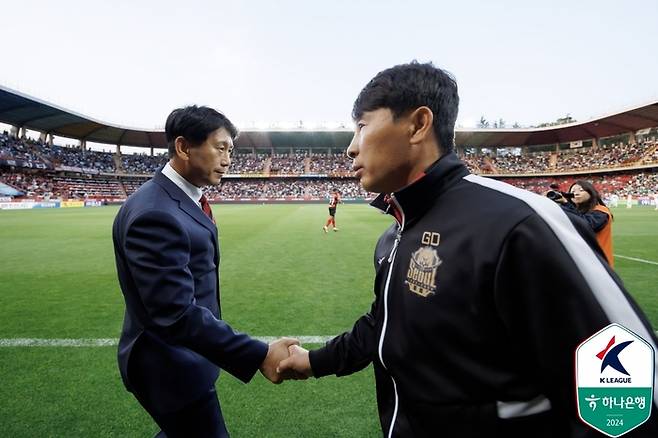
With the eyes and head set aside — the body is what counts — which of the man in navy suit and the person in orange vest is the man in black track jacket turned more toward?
the man in navy suit

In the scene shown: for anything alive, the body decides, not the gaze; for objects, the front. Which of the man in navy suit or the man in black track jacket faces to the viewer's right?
the man in navy suit

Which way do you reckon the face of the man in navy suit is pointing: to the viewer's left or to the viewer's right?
to the viewer's right

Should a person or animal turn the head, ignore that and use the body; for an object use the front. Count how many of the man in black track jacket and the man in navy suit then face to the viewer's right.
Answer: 1

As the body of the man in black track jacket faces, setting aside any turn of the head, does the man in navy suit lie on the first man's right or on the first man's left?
on the first man's right

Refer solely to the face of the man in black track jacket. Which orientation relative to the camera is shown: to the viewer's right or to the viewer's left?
to the viewer's left

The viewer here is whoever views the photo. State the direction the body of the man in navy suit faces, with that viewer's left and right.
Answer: facing to the right of the viewer

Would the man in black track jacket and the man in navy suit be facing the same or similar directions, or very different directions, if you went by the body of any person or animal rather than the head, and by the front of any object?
very different directions

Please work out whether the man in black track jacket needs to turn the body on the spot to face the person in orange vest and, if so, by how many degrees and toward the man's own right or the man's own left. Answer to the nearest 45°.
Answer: approximately 135° to the man's own right

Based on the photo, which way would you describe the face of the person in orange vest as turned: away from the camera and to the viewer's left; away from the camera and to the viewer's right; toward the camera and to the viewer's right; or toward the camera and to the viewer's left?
toward the camera and to the viewer's left

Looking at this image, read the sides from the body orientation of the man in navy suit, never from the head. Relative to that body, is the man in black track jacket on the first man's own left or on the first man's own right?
on the first man's own right

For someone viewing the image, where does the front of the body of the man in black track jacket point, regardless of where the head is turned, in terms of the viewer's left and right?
facing the viewer and to the left of the viewer
